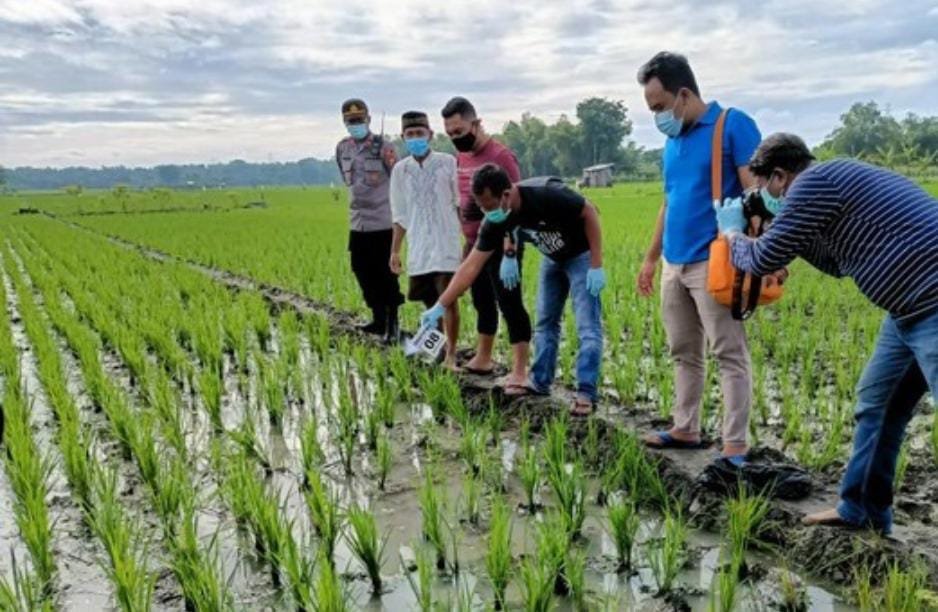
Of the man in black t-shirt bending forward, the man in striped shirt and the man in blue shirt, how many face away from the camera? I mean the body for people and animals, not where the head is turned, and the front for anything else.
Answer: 0

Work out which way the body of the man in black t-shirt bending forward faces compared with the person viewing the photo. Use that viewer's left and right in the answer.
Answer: facing the viewer and to the left of the viewer

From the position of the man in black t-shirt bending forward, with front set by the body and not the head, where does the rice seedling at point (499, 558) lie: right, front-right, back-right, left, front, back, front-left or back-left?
front-left

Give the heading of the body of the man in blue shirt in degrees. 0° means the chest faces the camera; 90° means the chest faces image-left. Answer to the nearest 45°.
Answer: approximately 45°

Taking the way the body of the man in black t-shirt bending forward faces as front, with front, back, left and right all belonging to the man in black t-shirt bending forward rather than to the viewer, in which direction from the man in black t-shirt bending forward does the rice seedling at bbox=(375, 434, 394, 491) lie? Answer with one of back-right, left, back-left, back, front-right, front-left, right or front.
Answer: front

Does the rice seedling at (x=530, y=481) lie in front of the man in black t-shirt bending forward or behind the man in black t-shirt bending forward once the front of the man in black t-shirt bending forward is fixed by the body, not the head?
in front

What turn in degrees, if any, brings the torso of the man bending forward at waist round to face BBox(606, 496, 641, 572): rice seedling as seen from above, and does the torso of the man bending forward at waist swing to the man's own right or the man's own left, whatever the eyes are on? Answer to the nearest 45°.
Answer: approximately 45° to the man's own left

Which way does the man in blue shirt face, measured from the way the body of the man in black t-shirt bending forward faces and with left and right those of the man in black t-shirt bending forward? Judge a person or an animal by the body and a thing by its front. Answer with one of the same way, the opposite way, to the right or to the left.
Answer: the same way

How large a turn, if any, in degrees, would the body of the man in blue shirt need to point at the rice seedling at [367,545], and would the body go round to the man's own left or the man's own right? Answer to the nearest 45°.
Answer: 0° — they already face it

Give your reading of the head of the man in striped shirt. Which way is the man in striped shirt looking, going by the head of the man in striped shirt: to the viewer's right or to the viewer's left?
to the viewer's left

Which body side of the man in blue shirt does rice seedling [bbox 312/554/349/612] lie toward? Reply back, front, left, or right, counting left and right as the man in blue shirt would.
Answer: front

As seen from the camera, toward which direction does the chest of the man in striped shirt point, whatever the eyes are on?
to the viewer's left

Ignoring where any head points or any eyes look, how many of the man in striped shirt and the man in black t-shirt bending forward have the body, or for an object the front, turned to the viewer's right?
0

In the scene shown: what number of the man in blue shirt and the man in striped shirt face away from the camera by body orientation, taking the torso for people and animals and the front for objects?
0

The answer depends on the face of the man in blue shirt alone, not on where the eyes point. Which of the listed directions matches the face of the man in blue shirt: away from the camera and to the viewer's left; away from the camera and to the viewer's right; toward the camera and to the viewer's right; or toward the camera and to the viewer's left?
toward the camera and to the viewer's left

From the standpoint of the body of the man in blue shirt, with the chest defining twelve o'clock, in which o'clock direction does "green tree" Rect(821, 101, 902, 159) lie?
The green tree is roughly at 5 o'clock from the man in blue shirt.

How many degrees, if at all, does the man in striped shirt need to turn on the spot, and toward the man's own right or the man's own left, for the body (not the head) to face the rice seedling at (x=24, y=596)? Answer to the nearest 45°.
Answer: approximately 45° to the man's own left
